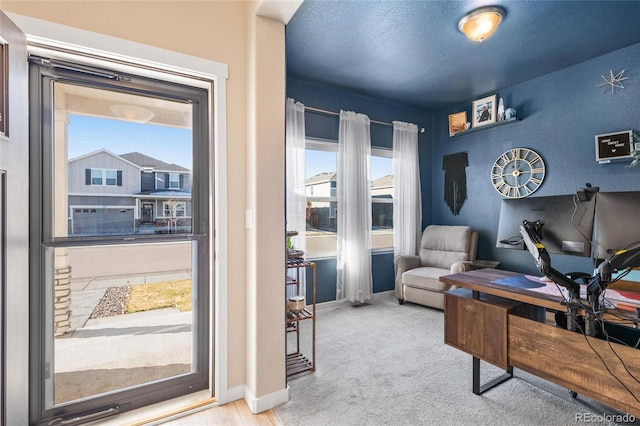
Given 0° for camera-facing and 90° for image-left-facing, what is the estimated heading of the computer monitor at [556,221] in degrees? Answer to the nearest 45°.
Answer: approximately 225°

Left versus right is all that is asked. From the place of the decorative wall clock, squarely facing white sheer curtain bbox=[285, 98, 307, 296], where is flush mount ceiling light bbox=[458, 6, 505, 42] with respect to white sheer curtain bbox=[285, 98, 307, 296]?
left

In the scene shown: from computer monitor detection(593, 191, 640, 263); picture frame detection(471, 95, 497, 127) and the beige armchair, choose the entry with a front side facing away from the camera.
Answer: the computer monitor

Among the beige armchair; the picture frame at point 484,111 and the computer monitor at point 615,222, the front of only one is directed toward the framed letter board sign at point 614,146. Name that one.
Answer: the computer monitor

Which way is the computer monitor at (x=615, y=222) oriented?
away from the camera

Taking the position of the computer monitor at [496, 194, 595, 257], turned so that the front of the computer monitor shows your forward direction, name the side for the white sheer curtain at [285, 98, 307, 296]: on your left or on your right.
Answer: on your left

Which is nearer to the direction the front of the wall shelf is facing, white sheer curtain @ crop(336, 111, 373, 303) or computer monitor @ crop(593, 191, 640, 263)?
the white sheer curtain
